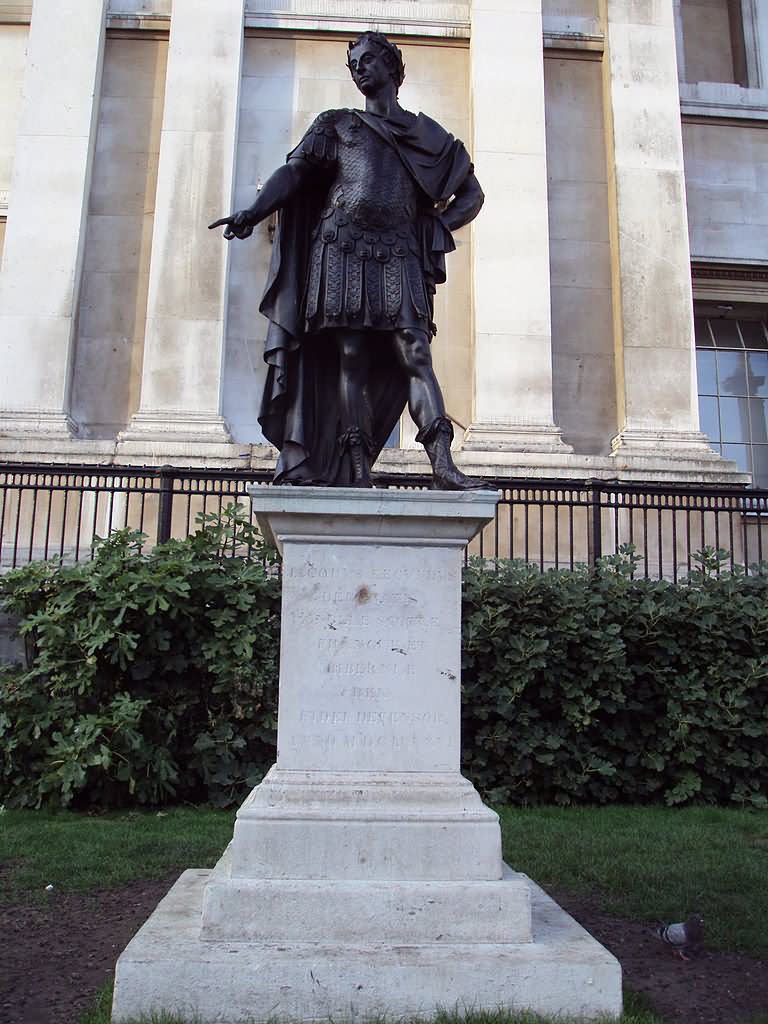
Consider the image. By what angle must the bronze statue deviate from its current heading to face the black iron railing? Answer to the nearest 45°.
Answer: approximately 180°

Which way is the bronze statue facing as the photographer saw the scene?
facing the viewer

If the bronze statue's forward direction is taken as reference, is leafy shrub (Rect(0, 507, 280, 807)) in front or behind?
behind

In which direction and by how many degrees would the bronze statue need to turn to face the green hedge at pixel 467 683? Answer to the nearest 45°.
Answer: approximately 180°
